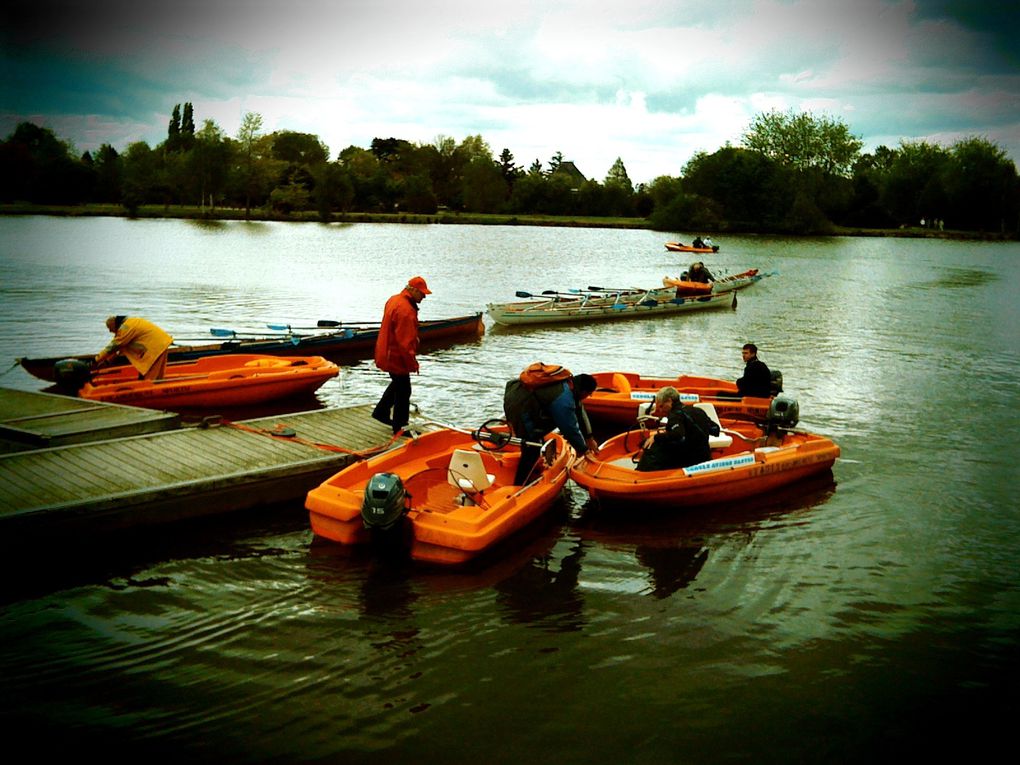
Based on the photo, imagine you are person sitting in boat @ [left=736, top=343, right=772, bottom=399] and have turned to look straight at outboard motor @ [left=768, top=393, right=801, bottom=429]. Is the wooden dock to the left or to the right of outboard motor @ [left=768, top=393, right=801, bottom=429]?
right

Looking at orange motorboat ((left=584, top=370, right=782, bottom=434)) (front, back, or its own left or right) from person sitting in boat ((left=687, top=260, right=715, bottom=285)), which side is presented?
right

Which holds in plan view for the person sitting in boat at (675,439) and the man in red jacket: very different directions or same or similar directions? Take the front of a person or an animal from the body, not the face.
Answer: very different directions

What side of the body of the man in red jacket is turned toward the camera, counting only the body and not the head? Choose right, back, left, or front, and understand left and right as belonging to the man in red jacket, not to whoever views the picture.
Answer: right

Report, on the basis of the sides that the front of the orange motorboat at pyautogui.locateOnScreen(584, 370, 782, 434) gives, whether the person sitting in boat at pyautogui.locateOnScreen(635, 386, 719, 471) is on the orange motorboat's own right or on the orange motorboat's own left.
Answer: on the orange motorboat's own left

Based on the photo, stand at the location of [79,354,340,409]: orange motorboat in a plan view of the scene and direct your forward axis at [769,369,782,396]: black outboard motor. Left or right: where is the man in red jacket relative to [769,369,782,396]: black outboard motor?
right

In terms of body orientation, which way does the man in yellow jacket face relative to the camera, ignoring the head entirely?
to the viewer's left

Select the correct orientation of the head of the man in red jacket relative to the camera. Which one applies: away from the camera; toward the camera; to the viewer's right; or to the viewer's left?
to the viewer's right

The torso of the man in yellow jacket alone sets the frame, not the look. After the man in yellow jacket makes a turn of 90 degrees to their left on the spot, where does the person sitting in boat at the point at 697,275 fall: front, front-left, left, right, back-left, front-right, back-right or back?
back-left

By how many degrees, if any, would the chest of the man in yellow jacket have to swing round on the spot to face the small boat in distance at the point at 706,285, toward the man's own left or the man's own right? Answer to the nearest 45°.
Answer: approximately 135° to the man's own right

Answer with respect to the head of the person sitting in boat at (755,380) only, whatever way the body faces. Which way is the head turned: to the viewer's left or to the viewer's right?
to the viewer's left

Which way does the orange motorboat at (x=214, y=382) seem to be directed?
to the viewer's right

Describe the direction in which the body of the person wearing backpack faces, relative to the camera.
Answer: to the viewer's right

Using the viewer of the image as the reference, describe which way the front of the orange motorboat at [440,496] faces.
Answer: facing away from the viewer and to the right of the viewer

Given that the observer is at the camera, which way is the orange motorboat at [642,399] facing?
facing to the left of the viewer
